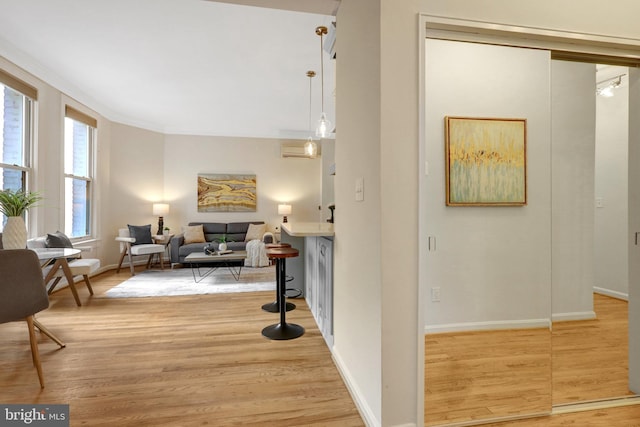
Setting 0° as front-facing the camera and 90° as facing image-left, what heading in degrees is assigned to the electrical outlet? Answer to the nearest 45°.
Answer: approximately 0°

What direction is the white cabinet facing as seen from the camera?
to the viewer's left

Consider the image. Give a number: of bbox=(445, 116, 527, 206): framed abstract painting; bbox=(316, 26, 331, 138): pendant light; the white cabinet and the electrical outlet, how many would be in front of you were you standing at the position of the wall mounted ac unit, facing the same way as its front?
4

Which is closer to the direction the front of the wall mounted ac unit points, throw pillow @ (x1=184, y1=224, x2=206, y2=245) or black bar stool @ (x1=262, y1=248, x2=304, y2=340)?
the black bar stool

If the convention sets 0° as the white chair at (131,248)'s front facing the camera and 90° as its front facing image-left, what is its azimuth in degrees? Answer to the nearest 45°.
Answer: approximately 270°

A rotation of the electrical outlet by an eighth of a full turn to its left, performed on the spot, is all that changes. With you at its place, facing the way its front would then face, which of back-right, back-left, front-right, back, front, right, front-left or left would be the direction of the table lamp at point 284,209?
back

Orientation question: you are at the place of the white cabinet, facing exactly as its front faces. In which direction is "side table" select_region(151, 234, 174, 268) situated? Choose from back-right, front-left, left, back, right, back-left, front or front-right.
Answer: front-right
